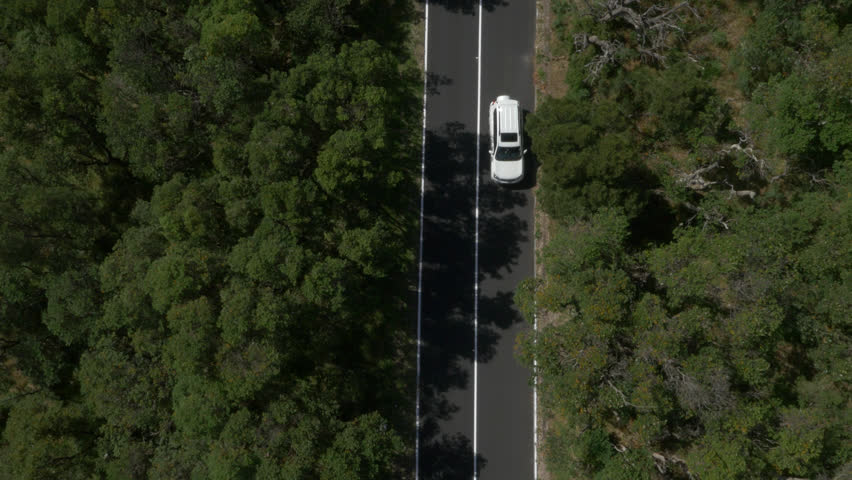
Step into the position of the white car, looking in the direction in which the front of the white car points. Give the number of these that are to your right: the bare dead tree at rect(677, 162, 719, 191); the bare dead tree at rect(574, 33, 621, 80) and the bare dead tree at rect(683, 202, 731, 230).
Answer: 0

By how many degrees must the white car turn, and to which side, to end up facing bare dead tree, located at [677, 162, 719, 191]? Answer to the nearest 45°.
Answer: approximately 90° to its left

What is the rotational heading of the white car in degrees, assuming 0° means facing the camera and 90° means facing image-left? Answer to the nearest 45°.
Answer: approximately 0°

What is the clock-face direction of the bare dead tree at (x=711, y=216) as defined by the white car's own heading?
The bare dead tree is roughly at 9 o'clock from the white car.

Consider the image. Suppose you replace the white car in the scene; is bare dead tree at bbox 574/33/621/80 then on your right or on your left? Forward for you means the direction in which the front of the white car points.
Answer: on your left

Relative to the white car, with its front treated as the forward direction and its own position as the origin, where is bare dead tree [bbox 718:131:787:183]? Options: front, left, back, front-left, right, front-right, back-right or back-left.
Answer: left

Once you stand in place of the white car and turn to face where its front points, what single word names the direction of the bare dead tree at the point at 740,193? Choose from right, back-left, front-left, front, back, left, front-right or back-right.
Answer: left

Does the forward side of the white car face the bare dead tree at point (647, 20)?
no
